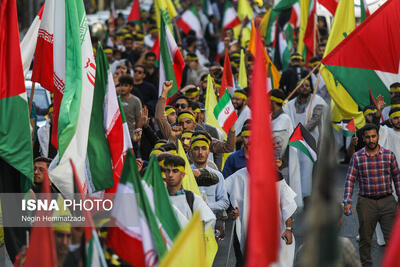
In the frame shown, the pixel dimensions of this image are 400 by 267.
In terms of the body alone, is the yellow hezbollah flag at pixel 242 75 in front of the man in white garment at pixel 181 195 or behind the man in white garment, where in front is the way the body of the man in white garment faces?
behind

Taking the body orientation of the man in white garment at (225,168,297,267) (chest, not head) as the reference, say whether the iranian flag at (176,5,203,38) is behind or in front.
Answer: behind

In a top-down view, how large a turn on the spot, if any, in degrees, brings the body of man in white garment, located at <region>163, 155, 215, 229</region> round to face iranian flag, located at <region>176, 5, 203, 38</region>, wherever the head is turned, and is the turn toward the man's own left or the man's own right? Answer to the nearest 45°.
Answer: approximately 135° to the man's own right

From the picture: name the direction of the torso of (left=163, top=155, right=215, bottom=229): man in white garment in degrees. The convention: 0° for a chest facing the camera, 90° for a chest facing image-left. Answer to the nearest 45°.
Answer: approximately 45°

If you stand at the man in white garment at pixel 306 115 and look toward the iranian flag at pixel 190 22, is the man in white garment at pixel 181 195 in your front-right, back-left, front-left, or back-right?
back-left

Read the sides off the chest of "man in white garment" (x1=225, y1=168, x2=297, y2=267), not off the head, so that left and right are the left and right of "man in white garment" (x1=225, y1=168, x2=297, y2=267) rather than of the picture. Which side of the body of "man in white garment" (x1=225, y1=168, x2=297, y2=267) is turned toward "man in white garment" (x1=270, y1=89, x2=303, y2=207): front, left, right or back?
back

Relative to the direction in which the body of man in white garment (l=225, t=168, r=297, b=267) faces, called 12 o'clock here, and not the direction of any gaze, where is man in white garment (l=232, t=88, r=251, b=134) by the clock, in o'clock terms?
man in white garment (l=232, t=88, r=251, b=134) is roughly at 6 o'clock from man in white garment (l=225, t=168, r=297, b=267).
